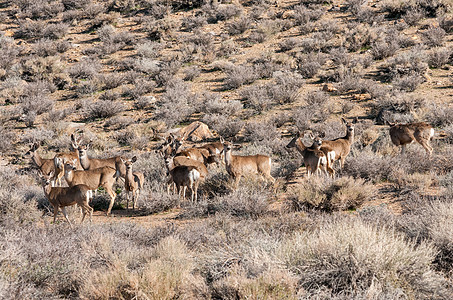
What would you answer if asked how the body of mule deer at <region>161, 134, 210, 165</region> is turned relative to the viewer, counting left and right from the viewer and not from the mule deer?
facing to the left of the viewer

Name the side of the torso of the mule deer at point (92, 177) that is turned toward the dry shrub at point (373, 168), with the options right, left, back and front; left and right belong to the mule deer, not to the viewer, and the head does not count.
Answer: back

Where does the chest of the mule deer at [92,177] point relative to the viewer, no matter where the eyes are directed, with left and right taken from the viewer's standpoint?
facing to the left of the viewer

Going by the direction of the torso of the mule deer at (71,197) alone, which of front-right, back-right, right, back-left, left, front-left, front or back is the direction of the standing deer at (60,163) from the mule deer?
right

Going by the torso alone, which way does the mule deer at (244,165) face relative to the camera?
to the viewer's left

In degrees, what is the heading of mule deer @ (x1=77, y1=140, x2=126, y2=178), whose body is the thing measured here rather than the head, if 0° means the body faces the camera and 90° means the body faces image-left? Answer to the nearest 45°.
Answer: approximately 90°

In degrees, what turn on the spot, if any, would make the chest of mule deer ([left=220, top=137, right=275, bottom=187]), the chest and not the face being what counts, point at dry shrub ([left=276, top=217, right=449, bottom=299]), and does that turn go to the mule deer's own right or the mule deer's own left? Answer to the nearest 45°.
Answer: approximately 90° to the mule deer's own left

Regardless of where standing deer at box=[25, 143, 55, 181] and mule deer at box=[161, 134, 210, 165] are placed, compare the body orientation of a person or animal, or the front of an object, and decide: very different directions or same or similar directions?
same or similar directions

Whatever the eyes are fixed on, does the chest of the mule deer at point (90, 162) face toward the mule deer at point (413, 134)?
no

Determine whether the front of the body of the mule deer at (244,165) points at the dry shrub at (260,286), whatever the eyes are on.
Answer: no

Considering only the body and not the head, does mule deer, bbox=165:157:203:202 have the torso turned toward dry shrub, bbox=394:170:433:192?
no

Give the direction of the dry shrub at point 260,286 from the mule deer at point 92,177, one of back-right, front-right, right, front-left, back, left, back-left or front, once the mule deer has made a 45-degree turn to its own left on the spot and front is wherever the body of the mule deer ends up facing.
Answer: front-left

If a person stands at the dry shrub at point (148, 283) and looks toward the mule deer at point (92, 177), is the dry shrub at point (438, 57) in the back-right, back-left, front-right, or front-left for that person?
front-right

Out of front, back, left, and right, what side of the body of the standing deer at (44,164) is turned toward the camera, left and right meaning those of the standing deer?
left

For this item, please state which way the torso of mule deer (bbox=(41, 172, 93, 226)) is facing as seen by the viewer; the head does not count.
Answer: to the viewer's left
